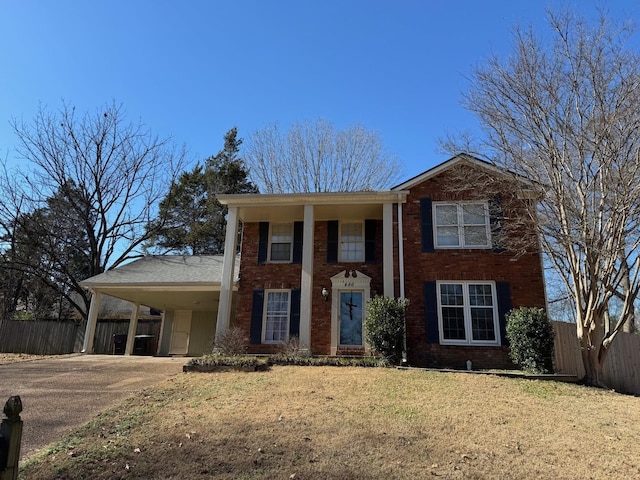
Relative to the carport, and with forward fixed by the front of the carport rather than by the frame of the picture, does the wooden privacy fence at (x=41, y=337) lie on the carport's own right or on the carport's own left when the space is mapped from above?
on the carport's own right

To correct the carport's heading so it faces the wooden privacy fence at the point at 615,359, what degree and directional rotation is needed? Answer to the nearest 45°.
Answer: approximately 45° to its left

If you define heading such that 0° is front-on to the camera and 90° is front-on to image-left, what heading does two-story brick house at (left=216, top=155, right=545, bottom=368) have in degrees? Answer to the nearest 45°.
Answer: approximately 0°

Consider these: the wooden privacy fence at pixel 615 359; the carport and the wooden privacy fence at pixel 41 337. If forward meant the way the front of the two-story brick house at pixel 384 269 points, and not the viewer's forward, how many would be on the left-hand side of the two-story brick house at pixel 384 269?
1

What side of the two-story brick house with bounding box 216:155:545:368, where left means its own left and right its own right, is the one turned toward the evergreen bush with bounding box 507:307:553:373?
left

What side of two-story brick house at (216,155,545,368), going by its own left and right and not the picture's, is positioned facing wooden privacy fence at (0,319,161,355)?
right

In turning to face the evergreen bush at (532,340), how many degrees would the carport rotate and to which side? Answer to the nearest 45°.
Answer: approximately 45° to its left

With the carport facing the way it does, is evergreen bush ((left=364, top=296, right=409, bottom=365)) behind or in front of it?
in front

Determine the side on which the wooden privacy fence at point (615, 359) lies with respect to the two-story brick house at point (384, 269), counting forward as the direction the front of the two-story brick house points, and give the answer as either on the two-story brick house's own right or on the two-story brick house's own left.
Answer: on the two-story brick house's own left

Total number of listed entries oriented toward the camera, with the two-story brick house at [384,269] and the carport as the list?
2
